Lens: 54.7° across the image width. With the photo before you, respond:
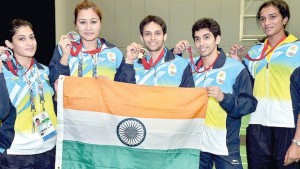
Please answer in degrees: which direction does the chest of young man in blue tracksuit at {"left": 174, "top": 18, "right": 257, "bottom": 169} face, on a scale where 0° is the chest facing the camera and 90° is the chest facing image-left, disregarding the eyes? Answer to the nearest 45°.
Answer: approximately 45°

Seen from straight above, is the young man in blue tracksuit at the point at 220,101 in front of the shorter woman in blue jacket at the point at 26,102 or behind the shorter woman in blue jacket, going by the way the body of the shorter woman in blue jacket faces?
in front

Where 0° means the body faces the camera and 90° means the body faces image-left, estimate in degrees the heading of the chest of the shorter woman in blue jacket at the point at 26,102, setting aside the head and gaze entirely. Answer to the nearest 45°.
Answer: approximately 315°

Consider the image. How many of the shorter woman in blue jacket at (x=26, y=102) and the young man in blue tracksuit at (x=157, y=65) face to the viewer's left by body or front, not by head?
0
